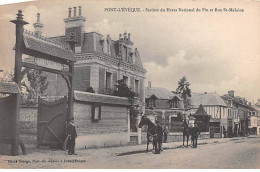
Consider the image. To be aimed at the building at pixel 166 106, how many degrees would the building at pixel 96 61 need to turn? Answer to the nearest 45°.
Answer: approximately 90° to its left

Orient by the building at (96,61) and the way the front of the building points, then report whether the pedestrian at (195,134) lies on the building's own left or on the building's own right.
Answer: on the building's own left

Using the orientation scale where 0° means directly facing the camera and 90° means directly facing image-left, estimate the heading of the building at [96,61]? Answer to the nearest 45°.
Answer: approximately 315°
